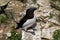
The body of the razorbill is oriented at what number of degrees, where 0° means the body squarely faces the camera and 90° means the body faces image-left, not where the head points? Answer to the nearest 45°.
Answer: approximately 270°

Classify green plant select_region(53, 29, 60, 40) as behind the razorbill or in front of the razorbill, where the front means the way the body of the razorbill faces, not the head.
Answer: in front
